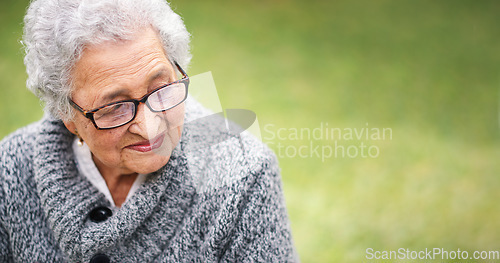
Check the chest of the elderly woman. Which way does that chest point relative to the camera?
toward the camera

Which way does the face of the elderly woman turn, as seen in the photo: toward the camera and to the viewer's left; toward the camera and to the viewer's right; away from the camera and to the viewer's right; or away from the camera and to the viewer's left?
toward the camera and to the viewer's right
